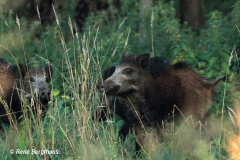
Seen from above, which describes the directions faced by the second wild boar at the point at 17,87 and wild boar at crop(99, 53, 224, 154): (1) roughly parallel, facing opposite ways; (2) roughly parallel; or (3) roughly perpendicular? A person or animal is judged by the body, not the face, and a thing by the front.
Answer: roughly perpendicular

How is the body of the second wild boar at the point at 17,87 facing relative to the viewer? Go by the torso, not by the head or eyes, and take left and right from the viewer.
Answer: facing the viewer and to the right of the viewer

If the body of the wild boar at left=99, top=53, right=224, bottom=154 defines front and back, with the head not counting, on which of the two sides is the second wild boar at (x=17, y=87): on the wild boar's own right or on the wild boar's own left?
on the wild boar's own right

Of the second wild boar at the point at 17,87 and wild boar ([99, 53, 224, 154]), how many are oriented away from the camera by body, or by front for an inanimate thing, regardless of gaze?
0

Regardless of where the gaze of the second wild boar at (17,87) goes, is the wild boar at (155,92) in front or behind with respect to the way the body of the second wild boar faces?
in front

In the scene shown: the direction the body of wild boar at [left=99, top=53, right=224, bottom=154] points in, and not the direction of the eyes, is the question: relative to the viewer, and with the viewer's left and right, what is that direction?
facing the viewer and to the left of the viewer
